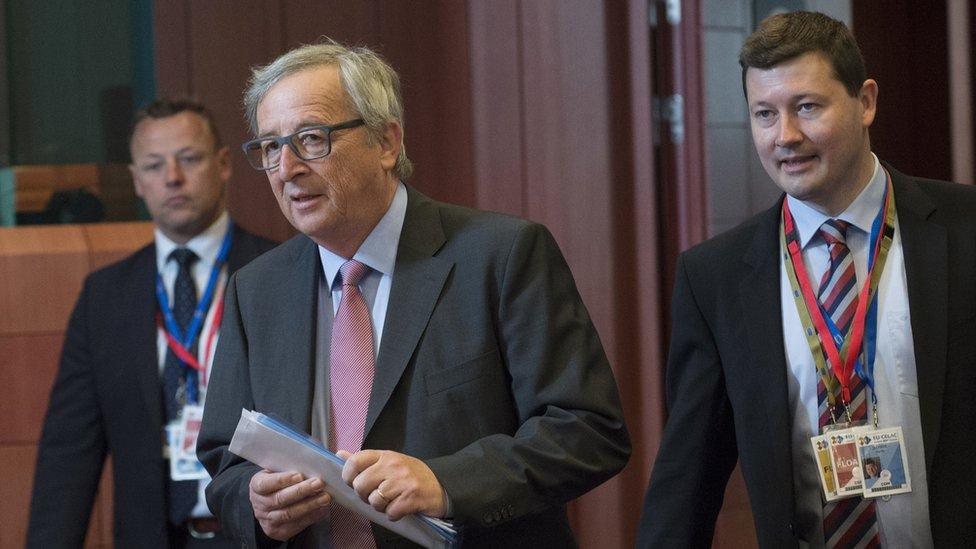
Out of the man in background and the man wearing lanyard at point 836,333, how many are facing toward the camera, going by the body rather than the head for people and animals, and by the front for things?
2

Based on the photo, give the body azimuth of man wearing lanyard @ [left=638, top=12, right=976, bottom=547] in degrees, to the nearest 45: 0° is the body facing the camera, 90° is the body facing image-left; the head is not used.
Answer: approximately 0°

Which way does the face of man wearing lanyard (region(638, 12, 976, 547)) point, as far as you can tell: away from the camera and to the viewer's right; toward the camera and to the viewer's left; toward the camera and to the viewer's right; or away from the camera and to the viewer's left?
toward the camera and to the viewer's left

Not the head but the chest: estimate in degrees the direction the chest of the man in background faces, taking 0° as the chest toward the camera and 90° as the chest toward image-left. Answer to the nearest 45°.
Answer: approximately 0°

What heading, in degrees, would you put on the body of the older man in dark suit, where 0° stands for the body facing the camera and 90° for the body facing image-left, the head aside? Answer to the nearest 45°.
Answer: approximately 45°

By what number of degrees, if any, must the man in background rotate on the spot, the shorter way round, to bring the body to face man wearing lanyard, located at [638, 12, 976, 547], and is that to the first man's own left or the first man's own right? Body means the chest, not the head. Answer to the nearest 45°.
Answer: approximately 45° to the first man's own left
